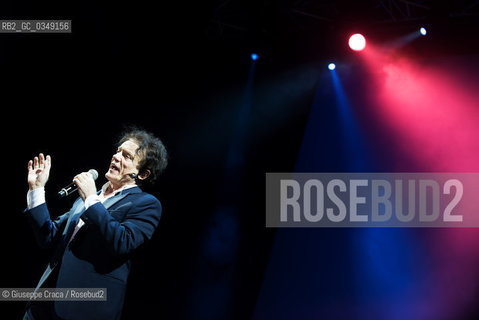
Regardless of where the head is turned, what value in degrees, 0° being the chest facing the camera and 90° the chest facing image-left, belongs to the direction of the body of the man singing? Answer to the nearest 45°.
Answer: approximately 45°

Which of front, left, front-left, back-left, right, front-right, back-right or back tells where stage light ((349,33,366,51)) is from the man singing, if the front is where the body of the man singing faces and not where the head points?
back
